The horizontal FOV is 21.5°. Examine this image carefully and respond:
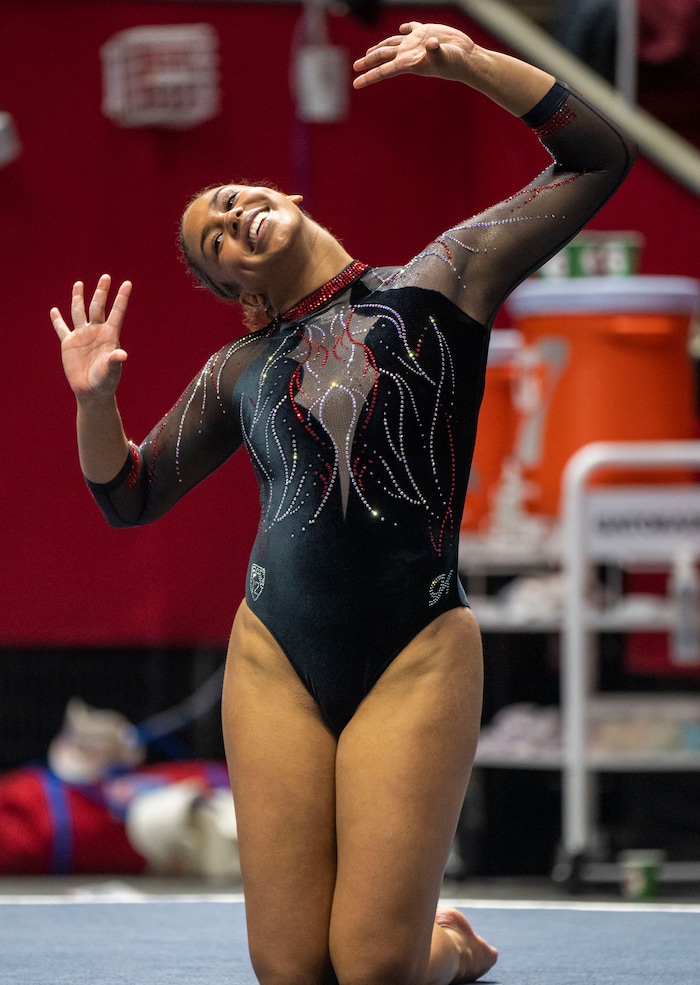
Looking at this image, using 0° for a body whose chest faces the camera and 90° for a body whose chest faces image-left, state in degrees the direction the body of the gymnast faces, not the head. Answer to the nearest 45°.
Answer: approximately 0°

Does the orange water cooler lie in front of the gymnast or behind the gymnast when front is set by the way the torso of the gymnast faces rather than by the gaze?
behind
